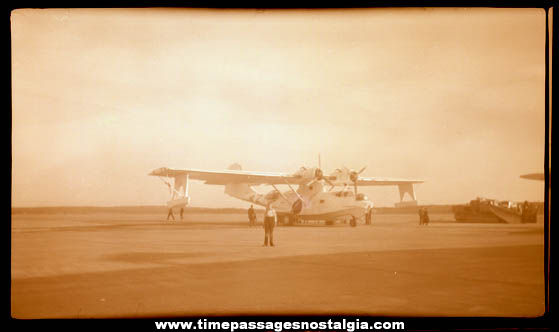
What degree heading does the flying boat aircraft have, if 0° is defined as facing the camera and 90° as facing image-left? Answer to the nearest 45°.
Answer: approximately 315°
